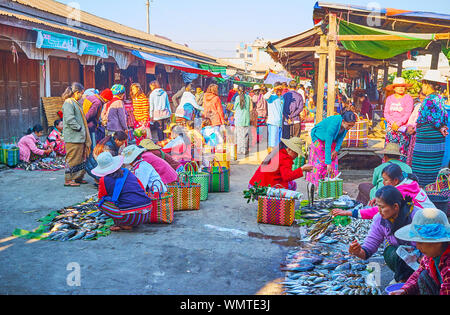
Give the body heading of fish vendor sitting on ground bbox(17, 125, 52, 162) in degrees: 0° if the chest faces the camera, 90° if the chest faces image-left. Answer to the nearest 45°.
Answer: approximately 270°

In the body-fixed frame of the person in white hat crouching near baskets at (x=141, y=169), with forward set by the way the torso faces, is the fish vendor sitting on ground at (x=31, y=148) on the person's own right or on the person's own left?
on the person's own right

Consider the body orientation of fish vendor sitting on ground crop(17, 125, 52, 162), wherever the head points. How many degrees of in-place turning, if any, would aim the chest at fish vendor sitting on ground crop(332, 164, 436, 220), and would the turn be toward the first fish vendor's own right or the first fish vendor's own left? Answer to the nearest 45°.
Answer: approximately 45° to the first fish vendor's own right

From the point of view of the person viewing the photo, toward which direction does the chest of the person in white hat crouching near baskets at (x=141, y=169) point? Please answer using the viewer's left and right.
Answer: facing to the left of the viewer

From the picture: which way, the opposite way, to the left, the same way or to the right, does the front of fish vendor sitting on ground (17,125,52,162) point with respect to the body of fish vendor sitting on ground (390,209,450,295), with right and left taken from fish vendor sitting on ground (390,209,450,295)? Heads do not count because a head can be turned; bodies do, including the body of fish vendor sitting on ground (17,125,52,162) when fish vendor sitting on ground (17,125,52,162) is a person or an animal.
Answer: the opposite way

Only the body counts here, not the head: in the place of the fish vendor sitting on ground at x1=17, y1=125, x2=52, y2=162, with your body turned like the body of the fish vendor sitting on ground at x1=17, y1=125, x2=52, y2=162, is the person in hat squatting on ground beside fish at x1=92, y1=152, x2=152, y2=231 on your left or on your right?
on your right

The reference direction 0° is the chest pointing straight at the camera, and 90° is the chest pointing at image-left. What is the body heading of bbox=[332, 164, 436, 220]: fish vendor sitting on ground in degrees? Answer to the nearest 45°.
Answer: approximately 90°
